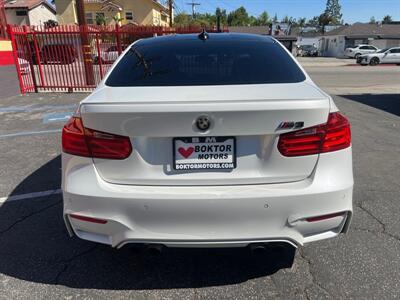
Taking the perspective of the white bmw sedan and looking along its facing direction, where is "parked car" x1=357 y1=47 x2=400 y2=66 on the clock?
The parked car is roughly at 1 o'clock from the white bmw sedan.

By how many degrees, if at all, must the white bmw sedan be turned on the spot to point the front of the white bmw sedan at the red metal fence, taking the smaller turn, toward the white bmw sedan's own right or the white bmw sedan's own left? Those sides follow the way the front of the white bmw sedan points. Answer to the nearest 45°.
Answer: approximately 45° to the white bmw sedan's own left

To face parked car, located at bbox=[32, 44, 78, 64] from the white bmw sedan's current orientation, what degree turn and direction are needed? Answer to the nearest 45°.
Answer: approximately 45° to its left

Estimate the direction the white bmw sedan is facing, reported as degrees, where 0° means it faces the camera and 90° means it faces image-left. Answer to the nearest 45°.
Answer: approximately 180°
